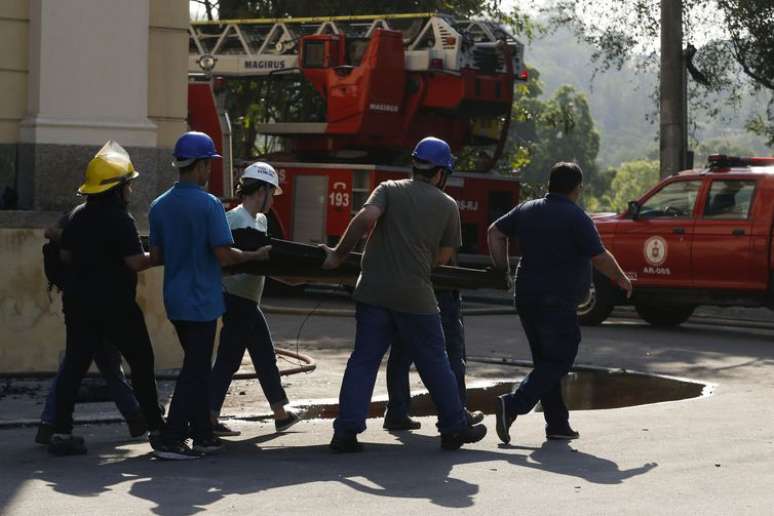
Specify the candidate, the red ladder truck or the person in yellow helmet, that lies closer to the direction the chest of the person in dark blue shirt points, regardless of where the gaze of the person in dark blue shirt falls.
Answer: the red ladder truck

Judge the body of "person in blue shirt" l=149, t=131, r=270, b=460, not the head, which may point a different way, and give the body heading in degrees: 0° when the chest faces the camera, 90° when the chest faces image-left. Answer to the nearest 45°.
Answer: approximately 225°

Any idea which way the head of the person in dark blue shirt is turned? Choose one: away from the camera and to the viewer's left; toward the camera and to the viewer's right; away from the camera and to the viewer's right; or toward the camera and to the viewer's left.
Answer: away from the camera and to the viewer's right

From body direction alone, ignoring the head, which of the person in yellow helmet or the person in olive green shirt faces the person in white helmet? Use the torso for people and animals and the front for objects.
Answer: the person in yellow helmet

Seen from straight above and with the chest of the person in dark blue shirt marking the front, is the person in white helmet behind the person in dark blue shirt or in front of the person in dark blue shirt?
behind

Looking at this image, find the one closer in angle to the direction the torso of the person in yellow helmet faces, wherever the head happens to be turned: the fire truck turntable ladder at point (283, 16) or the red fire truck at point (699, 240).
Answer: the red fire truck

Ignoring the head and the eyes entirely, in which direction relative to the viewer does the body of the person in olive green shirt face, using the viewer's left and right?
facing away from the viewer and to the right of the viewer

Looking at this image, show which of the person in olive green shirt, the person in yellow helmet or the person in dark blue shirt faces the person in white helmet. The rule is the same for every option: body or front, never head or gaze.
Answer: the person in yellow helmet

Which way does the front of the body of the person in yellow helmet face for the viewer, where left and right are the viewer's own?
facing away from the viewer and to the right of the viewer

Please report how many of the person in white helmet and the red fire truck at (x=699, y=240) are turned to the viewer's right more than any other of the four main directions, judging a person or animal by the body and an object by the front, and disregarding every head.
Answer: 1

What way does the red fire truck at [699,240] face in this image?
to the viewer's left

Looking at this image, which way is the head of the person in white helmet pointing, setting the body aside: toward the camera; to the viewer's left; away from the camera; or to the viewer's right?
to the viewer's right
